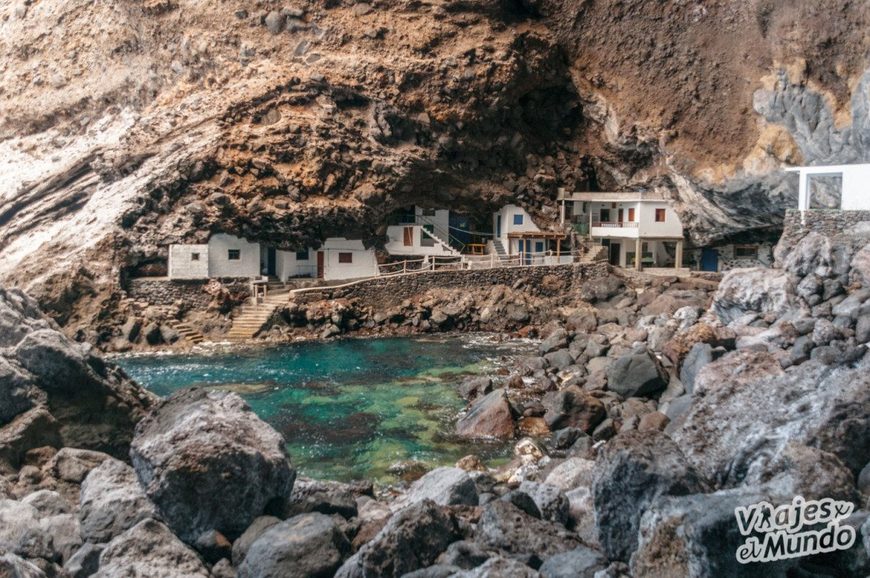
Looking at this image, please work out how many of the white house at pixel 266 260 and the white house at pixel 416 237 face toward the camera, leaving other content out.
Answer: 2

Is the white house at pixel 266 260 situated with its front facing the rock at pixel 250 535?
yes

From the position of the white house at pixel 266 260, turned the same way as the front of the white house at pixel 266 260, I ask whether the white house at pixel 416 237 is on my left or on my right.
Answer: on my left

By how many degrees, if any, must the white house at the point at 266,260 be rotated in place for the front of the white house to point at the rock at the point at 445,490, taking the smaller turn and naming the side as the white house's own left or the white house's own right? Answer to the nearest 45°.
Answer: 0° — it already faces it

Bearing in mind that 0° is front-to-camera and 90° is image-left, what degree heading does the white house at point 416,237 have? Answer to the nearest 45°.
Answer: approximately 0°

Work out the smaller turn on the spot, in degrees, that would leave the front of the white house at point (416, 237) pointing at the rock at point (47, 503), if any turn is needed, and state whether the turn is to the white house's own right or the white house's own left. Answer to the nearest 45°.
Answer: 0° — it already faces it

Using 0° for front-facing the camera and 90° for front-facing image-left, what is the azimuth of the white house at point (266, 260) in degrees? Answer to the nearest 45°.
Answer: approximately 0°

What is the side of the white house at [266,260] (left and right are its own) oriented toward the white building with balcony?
left

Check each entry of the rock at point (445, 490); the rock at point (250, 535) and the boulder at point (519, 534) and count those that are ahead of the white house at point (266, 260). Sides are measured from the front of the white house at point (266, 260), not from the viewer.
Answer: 3

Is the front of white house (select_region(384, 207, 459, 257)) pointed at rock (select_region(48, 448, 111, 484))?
yes
